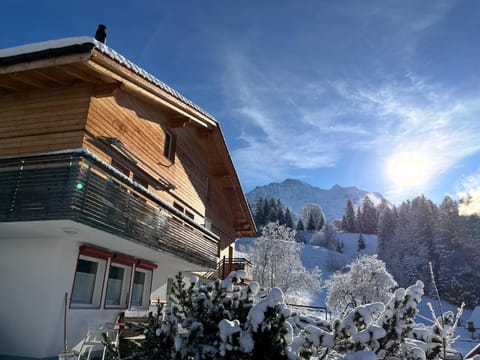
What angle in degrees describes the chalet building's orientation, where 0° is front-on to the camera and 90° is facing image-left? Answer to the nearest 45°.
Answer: approximately 315°

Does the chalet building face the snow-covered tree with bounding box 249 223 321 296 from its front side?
no

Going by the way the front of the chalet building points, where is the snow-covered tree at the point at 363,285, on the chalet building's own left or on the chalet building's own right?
on the chalet building's own left
